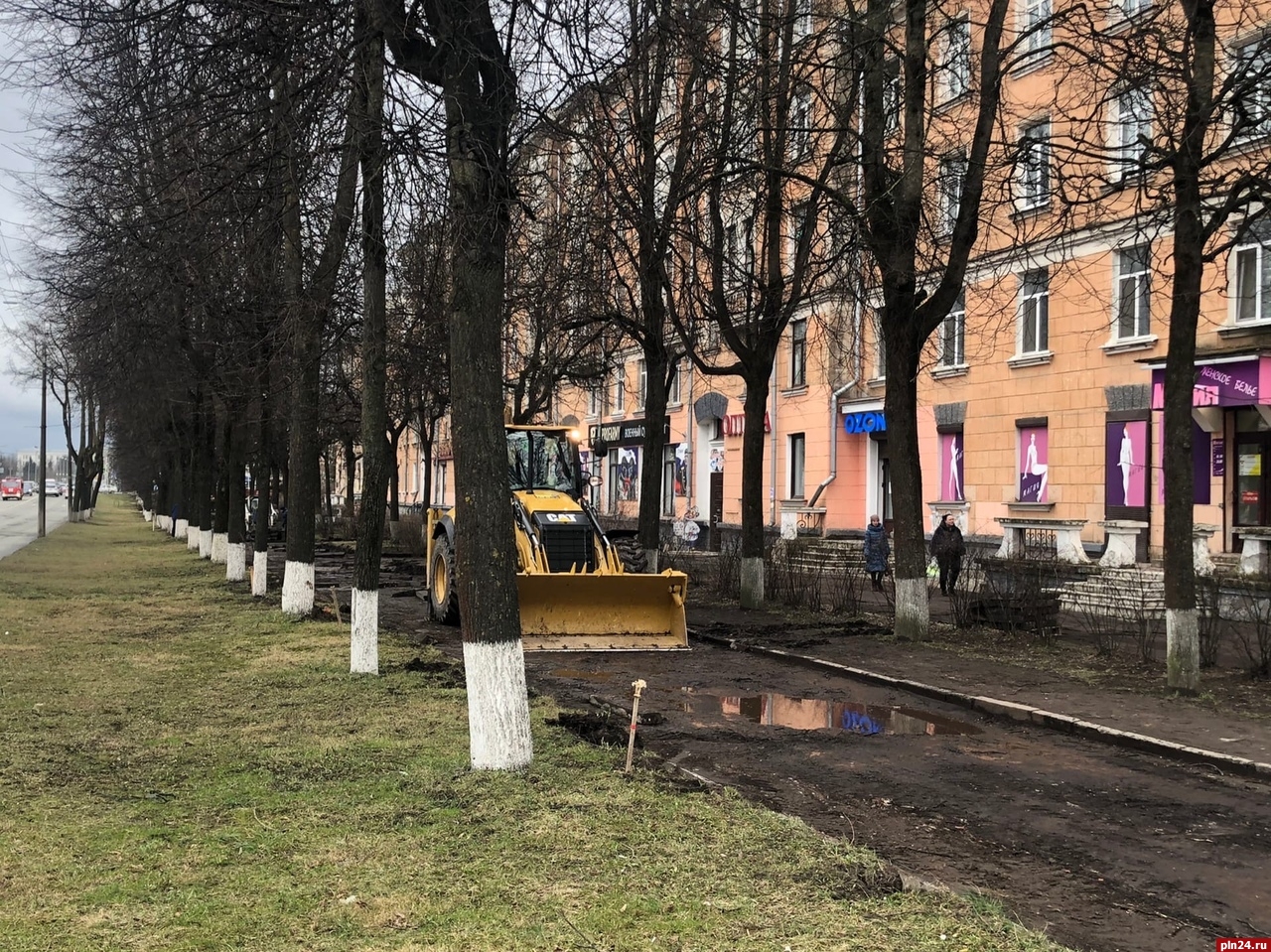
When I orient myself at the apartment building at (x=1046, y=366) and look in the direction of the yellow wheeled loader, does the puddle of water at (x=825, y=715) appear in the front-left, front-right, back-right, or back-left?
front-left

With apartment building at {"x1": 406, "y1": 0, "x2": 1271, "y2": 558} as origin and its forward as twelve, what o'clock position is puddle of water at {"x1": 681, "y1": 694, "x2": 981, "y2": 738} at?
The puddle of water is roughly at 11 o'clock from the apartment building.

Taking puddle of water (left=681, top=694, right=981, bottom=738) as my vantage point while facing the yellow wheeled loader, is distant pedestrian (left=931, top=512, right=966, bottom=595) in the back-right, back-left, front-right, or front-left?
front-right

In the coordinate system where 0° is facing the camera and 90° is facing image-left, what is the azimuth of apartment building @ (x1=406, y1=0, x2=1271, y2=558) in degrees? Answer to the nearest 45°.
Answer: approximately 45°
